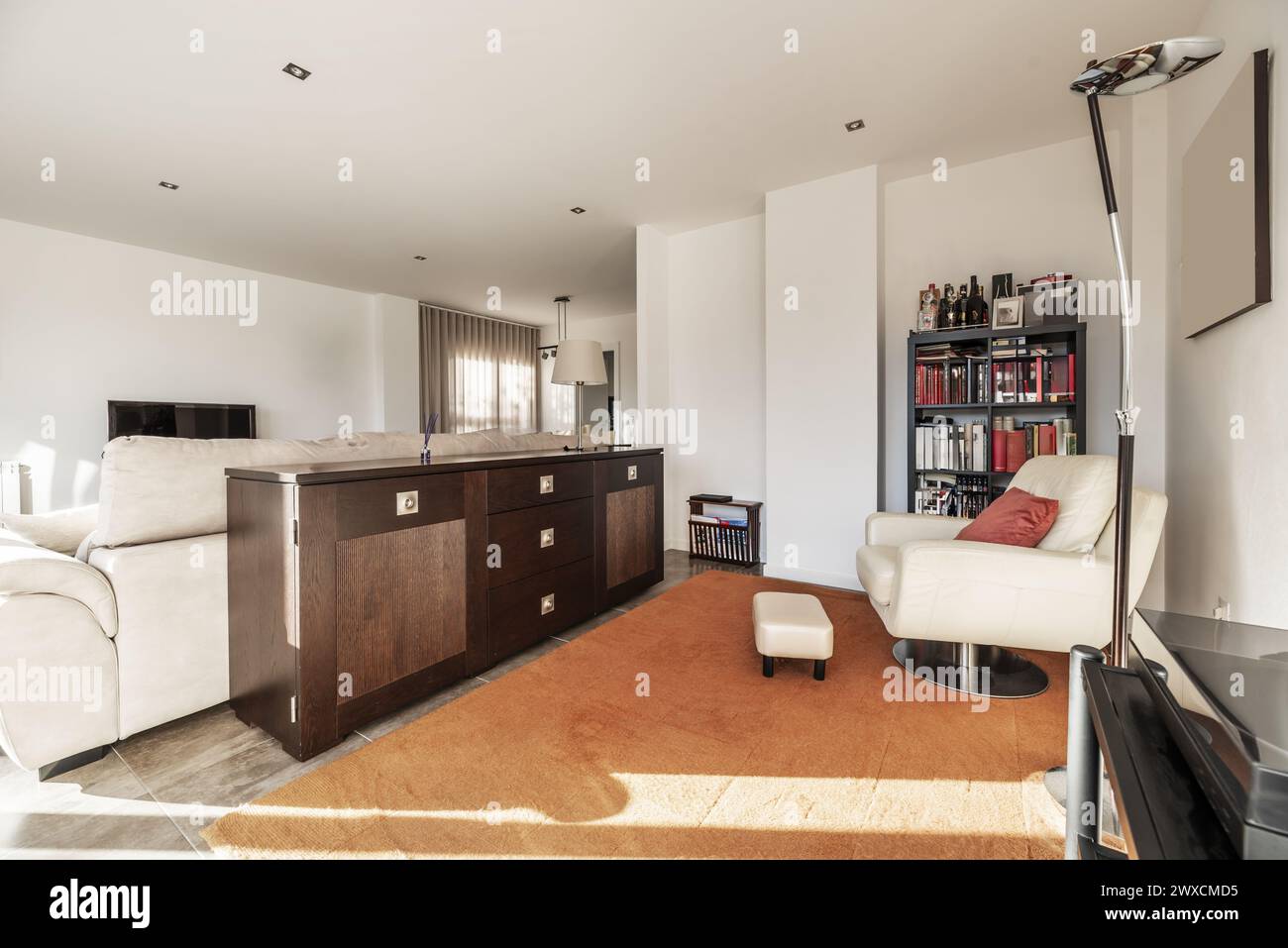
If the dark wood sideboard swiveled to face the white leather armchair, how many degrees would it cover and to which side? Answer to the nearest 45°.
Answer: approximately 45° to its left

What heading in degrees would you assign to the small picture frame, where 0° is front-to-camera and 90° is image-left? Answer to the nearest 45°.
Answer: approximately 0°

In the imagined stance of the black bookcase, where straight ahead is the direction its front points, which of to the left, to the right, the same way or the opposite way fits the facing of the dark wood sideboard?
to the left

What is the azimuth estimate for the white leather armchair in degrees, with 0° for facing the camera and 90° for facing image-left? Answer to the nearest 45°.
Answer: approximately 90°

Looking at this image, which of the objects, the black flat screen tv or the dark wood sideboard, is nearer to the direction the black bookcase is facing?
the dark wood sideboard
